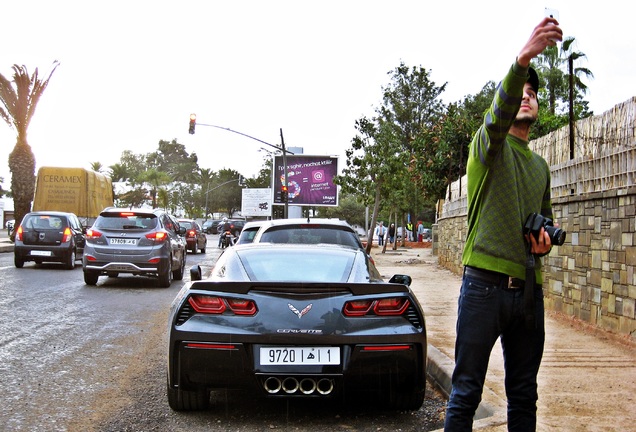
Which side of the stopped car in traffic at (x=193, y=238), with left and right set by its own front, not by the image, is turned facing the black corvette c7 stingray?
back

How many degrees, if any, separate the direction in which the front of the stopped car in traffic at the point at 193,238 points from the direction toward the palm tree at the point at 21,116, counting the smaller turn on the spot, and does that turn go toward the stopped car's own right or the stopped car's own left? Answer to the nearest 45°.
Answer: approximately 90° to the stopped car's own left

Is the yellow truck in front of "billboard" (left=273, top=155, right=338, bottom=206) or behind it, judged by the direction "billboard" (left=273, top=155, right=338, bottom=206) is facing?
in front

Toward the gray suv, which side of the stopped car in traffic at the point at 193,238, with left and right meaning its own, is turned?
back

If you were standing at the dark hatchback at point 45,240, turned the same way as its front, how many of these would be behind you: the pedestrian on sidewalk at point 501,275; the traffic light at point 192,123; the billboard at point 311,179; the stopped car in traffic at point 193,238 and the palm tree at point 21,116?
1

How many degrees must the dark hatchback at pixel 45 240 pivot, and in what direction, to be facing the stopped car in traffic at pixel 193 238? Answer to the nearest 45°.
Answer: approximately 45° to its right

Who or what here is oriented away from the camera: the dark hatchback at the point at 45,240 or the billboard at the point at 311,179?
the dark hatchback

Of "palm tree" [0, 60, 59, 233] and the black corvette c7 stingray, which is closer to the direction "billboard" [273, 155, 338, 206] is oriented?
the black corvette c7 stingray

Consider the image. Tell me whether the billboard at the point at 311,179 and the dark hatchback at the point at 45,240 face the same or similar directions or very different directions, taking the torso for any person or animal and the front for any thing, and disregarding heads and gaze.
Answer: very different directions

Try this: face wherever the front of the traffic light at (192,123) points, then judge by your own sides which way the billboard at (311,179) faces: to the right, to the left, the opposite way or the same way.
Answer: the same way

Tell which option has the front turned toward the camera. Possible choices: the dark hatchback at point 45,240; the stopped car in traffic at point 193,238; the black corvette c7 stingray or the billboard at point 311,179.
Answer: the billboard

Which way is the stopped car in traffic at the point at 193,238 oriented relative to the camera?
away from the camera

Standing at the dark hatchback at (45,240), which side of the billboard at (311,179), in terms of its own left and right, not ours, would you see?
front

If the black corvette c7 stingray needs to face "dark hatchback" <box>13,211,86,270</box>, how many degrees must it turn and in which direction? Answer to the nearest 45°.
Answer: approximately 45° to its left

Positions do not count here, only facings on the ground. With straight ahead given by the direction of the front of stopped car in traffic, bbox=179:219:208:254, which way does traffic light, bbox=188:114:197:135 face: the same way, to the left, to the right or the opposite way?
the opposite way

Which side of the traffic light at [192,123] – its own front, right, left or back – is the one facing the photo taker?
front
